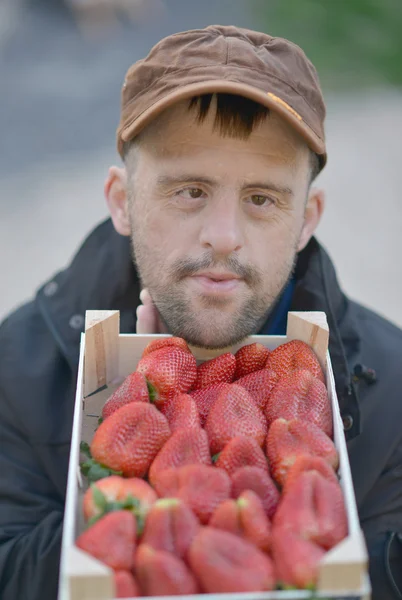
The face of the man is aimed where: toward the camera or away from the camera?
toward the camera

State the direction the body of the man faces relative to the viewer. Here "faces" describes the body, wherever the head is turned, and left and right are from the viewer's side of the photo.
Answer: facing the viewer

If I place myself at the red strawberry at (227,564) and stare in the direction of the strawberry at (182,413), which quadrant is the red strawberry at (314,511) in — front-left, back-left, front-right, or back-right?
front-right

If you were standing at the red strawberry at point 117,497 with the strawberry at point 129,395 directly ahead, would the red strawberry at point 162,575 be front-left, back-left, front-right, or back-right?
back-right
